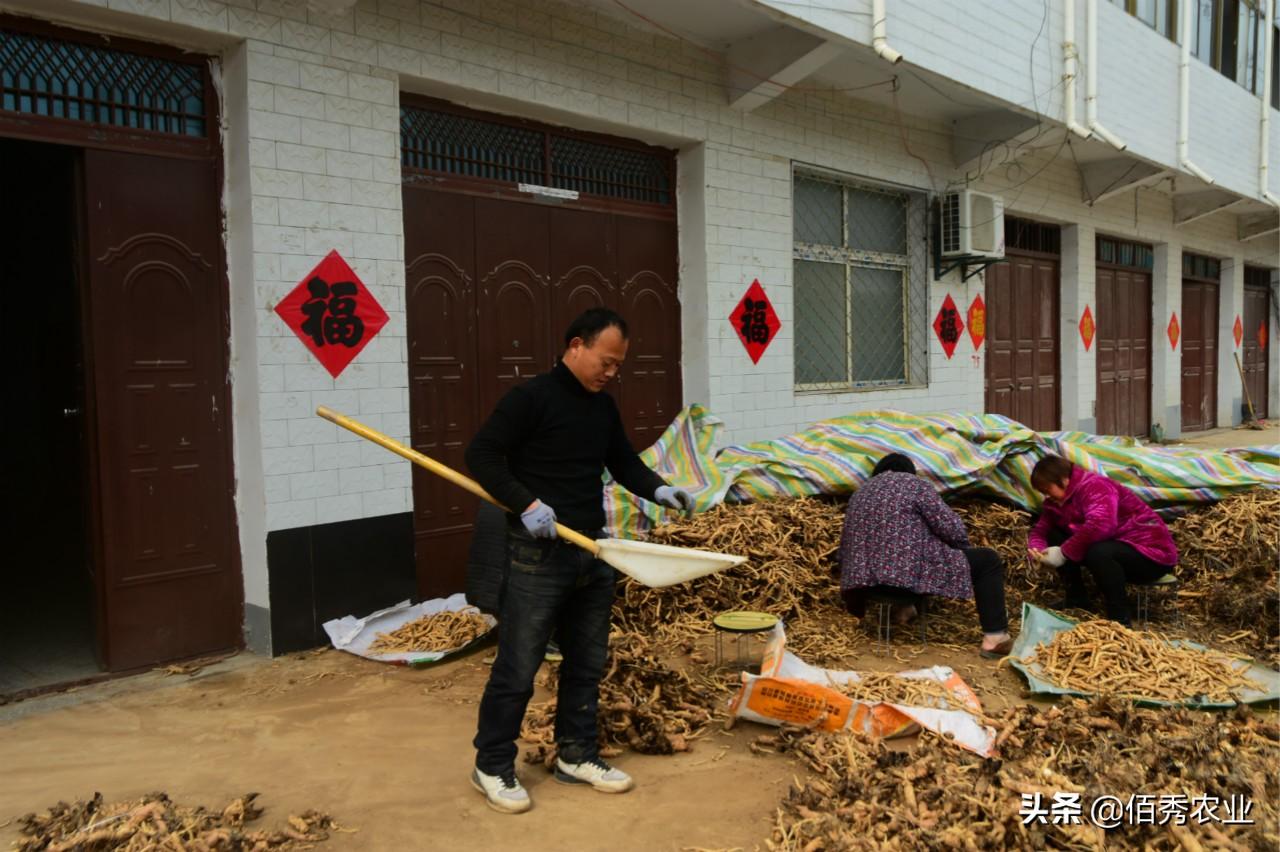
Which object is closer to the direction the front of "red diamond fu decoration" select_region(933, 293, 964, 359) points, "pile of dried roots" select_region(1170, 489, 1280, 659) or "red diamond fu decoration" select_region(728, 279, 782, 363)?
the pile of dried roots

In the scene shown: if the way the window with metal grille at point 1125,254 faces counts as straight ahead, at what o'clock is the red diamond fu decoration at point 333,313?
The red diamond fu decoration is roughly at 2 o'clock from the window with metal grille.

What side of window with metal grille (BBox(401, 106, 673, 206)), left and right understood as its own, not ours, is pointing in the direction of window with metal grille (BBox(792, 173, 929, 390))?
left

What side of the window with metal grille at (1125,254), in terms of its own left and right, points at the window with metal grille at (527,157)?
right

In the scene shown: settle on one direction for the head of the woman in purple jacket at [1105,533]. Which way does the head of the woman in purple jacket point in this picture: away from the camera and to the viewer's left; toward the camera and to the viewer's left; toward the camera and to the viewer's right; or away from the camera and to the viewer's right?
toward the camera and to the viewer's left

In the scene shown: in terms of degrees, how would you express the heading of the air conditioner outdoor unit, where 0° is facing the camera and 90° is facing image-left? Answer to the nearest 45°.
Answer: approximately 315°

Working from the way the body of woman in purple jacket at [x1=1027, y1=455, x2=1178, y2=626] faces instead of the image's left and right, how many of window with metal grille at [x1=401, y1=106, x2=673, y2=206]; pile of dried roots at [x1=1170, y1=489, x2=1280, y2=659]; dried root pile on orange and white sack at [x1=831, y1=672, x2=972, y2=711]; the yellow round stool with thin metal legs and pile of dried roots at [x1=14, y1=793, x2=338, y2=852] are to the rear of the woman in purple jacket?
1

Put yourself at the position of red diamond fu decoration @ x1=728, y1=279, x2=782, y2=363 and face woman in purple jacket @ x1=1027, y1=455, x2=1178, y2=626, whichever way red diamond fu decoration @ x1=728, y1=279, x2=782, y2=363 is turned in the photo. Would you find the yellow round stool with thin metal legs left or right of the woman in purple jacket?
right

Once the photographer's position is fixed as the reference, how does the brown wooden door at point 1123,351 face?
facing the viewer and to the right of the viewer

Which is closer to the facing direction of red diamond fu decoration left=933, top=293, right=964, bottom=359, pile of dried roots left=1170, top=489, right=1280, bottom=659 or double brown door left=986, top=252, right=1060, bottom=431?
the pile of dried roots

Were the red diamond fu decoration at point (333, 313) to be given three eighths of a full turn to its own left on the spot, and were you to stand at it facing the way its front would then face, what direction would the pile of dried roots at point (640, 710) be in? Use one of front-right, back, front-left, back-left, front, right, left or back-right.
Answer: back-right

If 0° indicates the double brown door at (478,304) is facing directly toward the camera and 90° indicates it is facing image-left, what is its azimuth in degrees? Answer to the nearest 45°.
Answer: approximately 315°

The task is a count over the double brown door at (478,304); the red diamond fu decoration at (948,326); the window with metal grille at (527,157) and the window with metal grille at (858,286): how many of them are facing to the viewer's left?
0

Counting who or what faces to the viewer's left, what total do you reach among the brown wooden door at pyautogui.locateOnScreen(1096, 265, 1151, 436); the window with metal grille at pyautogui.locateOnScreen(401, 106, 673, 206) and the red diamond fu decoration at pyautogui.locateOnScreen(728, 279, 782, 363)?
0

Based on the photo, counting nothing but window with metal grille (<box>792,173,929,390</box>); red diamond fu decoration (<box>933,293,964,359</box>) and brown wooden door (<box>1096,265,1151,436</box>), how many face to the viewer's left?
0

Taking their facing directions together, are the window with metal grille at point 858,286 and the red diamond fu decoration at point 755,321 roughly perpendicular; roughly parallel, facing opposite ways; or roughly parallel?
roughly parallel

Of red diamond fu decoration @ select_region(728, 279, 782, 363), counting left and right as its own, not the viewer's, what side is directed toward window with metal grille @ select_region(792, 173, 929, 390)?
left

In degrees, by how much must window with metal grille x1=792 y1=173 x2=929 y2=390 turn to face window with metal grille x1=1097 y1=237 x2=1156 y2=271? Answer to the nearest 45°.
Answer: approximately 90° to its left
